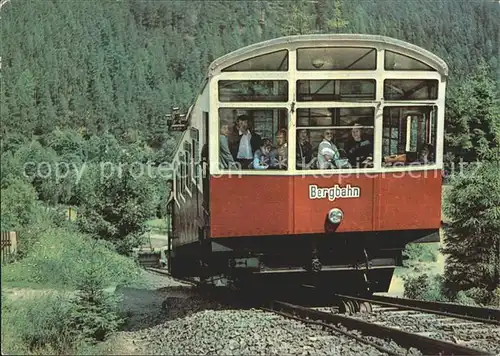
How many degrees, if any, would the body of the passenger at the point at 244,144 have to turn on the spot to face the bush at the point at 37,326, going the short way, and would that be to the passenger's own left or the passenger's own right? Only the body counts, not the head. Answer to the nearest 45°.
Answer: approximately 45° to the passenger's own right

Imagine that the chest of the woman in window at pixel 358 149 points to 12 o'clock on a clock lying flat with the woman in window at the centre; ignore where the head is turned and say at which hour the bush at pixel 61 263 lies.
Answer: The bush is roughly at 2 o'clock from the woman in window.

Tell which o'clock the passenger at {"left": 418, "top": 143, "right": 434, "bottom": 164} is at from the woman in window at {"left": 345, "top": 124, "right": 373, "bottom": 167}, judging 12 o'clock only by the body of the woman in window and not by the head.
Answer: The passenger is roughly at 8 o'clock from the woman in window.

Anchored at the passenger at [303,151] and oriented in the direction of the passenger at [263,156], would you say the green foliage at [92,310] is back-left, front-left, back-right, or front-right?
front-left

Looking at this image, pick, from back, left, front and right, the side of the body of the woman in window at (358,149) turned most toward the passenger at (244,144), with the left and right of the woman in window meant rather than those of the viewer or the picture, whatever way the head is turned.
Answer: right

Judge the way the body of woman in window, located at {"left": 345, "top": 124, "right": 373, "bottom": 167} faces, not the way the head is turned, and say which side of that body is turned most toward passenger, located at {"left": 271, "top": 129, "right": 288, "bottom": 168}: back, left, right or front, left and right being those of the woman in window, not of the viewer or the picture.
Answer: right

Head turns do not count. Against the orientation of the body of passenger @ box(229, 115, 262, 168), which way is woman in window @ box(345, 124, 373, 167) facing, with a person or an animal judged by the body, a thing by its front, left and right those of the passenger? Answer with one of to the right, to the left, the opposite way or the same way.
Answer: the same way

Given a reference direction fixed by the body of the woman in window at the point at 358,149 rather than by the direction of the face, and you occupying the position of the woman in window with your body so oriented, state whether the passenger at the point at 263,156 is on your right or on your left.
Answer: on your right

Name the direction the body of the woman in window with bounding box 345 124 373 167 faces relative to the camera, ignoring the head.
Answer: toward the camera

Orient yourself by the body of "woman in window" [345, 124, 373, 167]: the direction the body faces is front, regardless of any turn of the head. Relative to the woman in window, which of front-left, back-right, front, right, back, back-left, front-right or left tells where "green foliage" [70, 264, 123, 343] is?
front-right

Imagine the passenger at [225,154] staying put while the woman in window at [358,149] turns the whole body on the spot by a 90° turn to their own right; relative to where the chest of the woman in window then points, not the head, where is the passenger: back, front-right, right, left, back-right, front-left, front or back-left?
front

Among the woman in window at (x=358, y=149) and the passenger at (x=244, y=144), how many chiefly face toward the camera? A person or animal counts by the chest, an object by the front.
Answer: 2

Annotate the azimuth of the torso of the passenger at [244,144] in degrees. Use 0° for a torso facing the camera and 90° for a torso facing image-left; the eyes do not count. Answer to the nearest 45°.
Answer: approximately 0°
